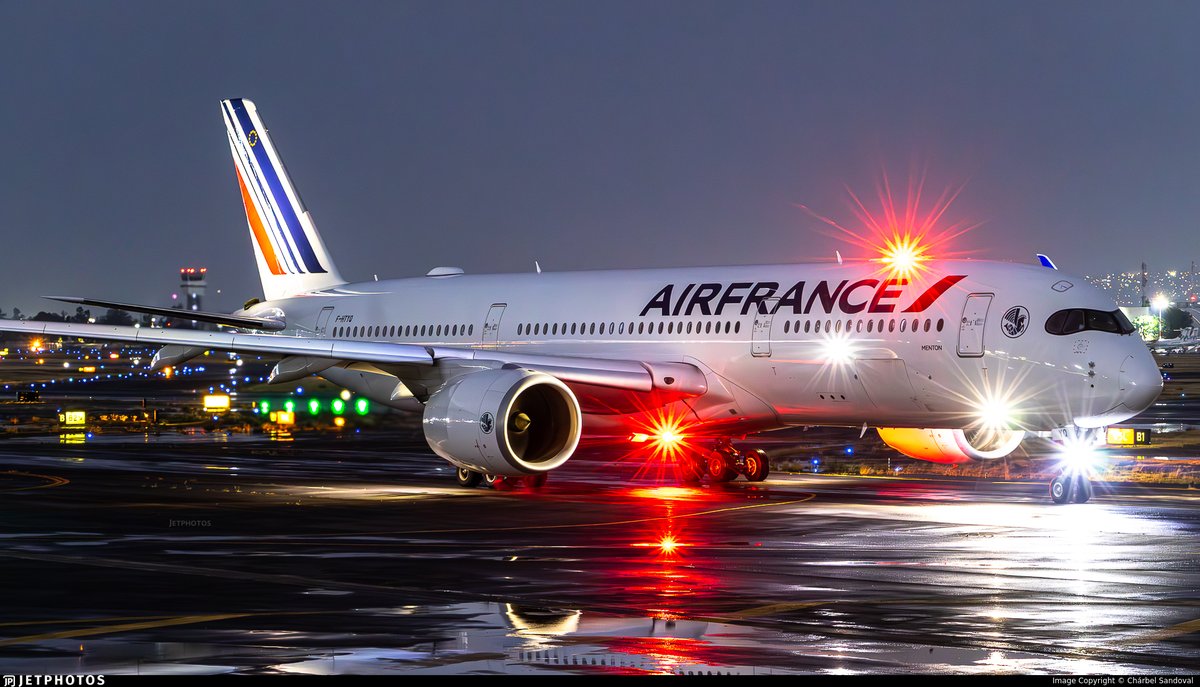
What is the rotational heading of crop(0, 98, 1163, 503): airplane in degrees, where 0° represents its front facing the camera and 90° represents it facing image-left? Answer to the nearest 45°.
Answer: approximately 315°
